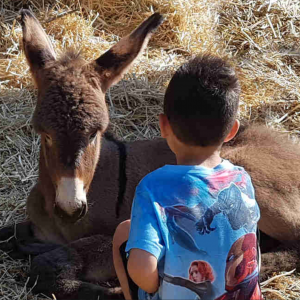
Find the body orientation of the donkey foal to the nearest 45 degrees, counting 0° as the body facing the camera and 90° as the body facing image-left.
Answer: approximately 45°

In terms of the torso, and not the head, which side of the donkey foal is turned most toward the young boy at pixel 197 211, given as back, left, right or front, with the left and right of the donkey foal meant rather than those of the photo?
left
